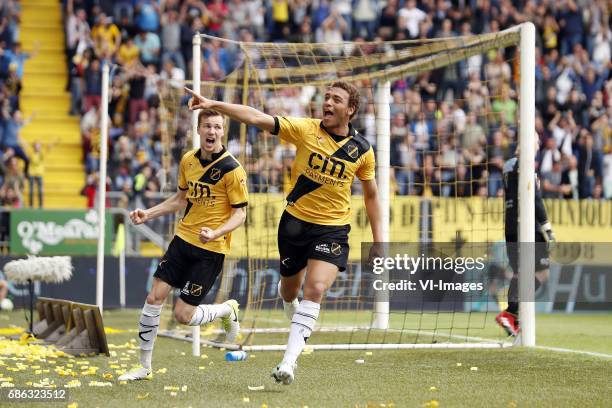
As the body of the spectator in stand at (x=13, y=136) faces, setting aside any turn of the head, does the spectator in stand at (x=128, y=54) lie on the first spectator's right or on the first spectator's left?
on the first spectator's left

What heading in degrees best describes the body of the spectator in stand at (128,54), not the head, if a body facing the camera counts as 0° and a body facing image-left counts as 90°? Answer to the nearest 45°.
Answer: approximately 0°

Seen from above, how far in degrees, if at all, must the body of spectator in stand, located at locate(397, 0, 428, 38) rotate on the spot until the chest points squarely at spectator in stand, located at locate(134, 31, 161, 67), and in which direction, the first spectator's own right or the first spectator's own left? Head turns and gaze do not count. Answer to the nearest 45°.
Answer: approximately 90° to the first spectator's own right

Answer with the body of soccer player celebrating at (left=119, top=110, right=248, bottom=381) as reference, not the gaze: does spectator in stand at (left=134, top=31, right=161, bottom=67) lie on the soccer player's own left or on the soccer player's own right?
on the soccer player's own right
